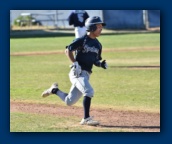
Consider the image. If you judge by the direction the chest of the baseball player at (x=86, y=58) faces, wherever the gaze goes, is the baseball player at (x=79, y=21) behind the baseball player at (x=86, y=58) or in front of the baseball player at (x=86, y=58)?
behind

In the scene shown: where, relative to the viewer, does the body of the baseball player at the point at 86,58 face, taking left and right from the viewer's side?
facing the viewer and to the right of the viewer
